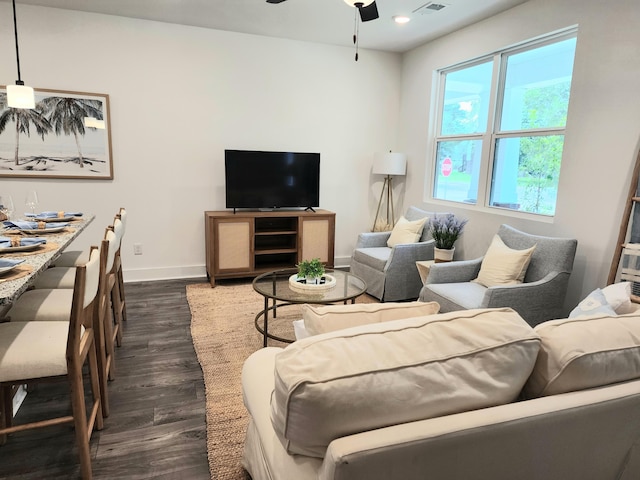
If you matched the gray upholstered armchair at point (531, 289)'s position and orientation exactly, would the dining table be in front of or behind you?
in front

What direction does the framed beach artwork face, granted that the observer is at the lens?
facing the viewer

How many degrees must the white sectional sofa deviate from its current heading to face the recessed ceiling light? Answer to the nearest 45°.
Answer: approximately 45° to its right

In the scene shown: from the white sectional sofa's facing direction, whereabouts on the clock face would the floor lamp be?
The floor lamp is roughly at 1 o'clock from the white sectional sofa.

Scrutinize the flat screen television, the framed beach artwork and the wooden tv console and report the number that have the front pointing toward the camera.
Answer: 3

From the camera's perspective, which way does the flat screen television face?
toward the camera

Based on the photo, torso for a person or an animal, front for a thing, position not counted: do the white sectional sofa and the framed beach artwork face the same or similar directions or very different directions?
very different directions

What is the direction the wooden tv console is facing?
toward the camera

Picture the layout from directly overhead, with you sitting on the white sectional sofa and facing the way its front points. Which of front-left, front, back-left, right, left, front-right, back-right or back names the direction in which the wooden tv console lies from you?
front

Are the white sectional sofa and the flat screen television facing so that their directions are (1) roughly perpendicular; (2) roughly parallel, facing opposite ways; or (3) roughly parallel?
roughly parallel, facing opposite ways

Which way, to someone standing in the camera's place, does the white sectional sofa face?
facing away from the viewer and to the left of the viewer

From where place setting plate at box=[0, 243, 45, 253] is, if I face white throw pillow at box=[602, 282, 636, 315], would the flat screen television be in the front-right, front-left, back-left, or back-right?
front-left

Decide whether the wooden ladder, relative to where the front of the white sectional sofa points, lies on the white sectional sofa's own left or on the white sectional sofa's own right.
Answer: on the white sectional sofa's own right

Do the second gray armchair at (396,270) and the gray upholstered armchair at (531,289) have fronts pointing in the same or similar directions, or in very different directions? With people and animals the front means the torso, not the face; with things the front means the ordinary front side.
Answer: same or similar directions

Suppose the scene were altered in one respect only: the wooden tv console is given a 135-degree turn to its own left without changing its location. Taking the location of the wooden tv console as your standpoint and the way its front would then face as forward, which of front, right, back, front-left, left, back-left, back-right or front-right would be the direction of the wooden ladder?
right

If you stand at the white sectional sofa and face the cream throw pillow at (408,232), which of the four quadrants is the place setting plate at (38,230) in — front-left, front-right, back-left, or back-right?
front-left

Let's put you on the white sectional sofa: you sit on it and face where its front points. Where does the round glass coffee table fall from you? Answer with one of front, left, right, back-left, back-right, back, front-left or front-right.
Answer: front

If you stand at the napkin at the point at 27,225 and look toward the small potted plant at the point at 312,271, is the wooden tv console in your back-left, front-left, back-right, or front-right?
front-left

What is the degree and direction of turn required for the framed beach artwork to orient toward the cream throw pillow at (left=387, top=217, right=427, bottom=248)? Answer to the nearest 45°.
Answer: approximately 45° to its left

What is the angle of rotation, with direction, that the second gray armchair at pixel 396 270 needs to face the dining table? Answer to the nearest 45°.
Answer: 0° — it already faces it
